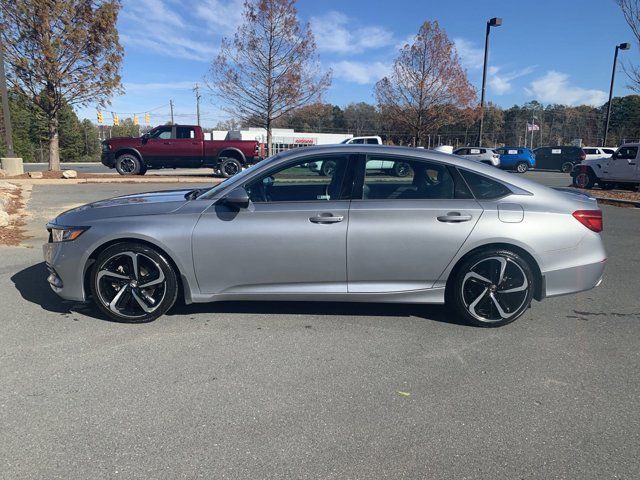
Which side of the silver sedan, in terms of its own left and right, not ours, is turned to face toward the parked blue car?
right

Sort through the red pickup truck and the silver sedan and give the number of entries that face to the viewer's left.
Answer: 2

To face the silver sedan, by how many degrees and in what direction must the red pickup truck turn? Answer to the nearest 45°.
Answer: approximately 90° to its left

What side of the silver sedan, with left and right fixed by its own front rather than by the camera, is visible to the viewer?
left

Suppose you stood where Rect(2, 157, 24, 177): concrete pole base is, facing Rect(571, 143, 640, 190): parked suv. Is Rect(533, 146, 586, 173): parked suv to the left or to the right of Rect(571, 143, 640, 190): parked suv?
left

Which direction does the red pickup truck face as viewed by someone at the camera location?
facing to the left of the viewer

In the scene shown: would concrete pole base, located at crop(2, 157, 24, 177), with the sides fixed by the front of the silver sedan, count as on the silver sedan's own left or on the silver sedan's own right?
on the silver sedan's own right

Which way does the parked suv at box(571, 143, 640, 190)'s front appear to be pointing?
to the viewer's left

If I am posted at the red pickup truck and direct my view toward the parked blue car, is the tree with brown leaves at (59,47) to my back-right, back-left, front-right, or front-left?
back-left

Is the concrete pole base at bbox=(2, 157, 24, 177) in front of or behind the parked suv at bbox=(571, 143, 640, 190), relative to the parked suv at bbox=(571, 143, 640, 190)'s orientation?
in front

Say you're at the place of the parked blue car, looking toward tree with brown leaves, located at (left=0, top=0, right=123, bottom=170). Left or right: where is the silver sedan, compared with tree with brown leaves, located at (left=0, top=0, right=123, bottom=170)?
left

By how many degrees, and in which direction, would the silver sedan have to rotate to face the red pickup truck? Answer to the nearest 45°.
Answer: approximately 90° to its right
